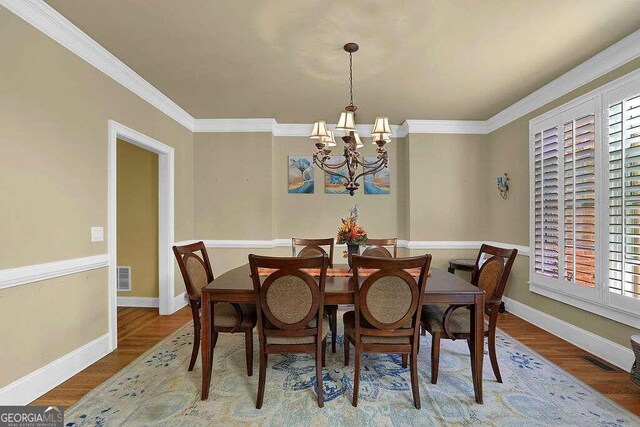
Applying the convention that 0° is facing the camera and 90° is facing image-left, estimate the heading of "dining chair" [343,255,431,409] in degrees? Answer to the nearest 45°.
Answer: approximately 180°

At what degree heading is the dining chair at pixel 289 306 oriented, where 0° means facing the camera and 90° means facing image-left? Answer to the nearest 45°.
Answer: approximately 180°

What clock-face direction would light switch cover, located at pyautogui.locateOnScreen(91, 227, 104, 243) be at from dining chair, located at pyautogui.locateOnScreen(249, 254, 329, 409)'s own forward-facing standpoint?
The light switch cover is roughly at 10 o'clock from the dining chair.

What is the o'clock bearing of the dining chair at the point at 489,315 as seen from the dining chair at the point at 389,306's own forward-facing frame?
the dining chair at the point at 489,315 is roughly at 2 o'clock from the dining chair at the point at 389,306.

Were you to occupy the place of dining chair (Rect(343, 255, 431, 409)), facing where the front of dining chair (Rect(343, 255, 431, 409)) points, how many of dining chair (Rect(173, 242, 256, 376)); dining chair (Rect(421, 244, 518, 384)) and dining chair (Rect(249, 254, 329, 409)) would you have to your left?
2

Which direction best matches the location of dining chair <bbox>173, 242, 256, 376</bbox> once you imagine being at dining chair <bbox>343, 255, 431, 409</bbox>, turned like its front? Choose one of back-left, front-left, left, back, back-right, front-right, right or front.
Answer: left

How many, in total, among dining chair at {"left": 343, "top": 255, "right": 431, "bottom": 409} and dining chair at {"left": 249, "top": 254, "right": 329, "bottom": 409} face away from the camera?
2

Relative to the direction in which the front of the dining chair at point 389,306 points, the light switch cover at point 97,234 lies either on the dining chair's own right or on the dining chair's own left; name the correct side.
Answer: on the dining chair's own left

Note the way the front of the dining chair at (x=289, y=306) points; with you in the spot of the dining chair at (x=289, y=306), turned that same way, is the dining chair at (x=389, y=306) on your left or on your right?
on your right

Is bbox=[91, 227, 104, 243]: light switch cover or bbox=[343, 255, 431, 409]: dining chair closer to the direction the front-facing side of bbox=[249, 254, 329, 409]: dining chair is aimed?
the light switch cover
